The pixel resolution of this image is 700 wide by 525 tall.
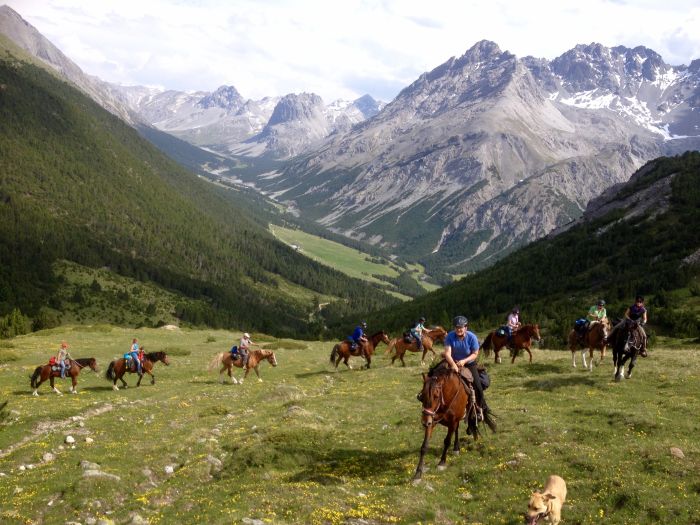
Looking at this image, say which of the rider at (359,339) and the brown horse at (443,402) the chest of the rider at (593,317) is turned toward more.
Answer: the brown horse

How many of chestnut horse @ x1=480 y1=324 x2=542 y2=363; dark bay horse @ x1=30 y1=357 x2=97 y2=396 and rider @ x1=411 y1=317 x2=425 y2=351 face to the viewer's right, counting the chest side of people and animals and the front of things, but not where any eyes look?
3

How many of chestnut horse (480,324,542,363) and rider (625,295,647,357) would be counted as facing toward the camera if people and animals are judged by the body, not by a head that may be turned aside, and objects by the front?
1

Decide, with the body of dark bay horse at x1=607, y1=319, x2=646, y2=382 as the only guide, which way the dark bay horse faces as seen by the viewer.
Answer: toward the camera

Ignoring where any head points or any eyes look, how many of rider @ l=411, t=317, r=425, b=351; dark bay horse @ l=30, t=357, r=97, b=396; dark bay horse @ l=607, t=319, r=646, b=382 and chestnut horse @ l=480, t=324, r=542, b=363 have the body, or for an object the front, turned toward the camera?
1

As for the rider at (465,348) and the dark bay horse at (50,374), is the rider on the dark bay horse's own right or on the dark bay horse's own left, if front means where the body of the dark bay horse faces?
on the dark bay horse's own right

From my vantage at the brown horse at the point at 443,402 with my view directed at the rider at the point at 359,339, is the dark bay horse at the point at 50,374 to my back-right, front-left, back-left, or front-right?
front-left

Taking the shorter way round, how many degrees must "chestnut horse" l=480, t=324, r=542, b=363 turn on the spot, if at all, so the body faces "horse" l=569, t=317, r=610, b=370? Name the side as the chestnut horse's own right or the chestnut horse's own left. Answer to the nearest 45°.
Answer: approximately 45° to the chestnut horse's own right

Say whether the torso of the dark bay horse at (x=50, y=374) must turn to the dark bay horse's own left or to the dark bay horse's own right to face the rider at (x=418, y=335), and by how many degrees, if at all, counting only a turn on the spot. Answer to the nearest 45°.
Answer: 0° — it already faces them

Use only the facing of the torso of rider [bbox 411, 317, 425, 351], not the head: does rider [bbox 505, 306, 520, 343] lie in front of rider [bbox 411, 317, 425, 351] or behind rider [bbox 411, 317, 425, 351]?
in front

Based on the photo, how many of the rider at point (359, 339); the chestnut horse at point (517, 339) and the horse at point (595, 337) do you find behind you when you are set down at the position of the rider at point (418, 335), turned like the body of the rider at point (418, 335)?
1

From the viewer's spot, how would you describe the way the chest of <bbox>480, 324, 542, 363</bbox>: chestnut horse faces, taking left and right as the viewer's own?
facing to the right of the viewer

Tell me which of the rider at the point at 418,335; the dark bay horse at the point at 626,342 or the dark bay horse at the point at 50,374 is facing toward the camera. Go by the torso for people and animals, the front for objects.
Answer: the dark bay horse at the point at 626,342

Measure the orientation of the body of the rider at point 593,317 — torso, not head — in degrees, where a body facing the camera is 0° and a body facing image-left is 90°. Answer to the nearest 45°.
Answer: approximately 315°
